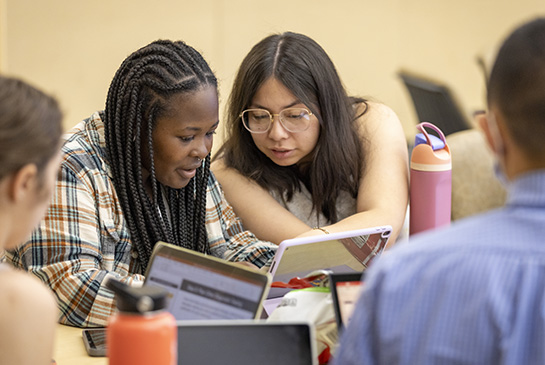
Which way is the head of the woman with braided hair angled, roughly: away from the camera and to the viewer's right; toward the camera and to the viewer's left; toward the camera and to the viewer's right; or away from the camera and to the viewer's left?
toward the camera and to the viewer's right

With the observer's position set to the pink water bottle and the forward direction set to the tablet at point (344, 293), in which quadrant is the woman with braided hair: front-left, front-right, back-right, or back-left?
front-right

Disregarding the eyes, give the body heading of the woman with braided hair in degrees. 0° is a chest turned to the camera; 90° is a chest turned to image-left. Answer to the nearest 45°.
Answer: approximately 315°

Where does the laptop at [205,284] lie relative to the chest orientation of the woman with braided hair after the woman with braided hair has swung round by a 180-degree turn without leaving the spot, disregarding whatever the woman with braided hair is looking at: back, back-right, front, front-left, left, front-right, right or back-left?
back-left

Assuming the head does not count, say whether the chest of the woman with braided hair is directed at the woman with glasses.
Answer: no

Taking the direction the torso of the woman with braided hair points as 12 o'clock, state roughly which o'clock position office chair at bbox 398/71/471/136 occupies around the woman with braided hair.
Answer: The office chair is roughly at 9 o'clock from the woman with braided hair.

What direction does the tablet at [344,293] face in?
toward the camera

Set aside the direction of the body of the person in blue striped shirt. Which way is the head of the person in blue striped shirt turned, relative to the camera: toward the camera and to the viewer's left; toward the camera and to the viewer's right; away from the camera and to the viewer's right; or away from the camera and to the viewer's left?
away from the camera and to the viewer's left
